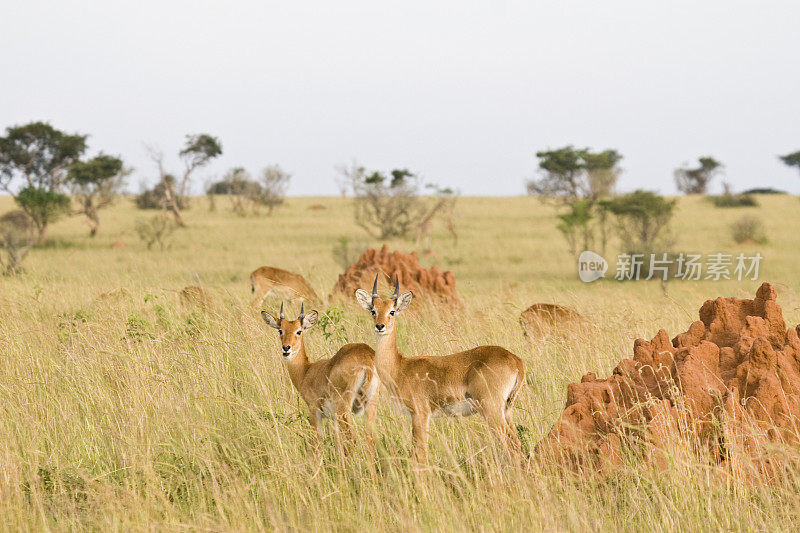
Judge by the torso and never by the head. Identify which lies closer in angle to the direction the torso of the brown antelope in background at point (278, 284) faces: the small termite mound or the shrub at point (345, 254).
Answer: the small termite mound

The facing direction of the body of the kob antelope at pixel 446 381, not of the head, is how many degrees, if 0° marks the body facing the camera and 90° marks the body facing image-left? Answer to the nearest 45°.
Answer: approximately 90°

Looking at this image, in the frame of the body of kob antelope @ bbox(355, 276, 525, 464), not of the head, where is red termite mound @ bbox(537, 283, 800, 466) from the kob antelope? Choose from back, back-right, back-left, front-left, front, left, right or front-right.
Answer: back

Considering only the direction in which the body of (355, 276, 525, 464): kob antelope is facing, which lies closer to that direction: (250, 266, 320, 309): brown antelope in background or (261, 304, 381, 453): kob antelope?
the kob antelope

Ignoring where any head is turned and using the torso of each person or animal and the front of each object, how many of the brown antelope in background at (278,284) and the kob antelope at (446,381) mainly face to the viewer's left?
1

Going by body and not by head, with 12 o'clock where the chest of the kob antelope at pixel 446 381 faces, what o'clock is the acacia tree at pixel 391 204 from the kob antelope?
The acacia tree is roughly at 3 o'clock from the kob antelope.

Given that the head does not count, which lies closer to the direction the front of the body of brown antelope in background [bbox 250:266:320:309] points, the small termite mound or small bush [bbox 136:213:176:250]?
the small termite mound

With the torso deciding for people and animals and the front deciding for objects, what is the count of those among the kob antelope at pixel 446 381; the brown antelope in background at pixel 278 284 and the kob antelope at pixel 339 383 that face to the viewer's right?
1

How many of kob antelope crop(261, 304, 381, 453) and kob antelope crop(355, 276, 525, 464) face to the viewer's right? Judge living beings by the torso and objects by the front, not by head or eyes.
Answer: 0

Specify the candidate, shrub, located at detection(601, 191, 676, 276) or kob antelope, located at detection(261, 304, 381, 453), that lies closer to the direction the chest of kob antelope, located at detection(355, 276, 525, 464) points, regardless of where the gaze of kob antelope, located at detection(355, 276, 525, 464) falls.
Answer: the kob antelope

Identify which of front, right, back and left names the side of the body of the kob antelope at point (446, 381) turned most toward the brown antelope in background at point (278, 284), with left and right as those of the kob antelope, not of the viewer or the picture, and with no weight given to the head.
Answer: right

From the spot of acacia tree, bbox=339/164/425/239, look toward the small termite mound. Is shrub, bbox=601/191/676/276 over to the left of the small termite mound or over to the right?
left

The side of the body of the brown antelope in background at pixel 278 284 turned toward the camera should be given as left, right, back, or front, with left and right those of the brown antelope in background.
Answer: right

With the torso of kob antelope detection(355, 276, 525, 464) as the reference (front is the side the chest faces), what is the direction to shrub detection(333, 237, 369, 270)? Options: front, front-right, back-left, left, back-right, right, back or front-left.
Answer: right

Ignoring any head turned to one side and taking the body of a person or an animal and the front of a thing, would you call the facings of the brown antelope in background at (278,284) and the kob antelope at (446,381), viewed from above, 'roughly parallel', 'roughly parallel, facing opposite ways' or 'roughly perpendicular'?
roughly parallel, facing opposite ways

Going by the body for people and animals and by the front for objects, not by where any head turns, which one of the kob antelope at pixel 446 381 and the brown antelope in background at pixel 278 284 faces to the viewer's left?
the kob antelope

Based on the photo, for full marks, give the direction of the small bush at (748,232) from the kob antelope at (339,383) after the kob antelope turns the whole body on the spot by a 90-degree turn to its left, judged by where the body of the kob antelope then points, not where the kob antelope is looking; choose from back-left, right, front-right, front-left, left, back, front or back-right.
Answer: back
